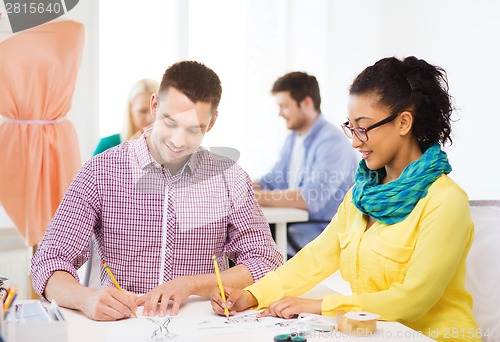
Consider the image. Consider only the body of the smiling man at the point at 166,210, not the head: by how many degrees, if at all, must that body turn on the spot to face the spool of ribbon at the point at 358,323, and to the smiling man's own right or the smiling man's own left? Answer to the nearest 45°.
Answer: approximately 45° to the smiling man's own left

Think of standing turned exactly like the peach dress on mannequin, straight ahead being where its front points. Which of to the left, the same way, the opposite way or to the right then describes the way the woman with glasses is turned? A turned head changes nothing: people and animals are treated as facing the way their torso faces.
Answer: to the right

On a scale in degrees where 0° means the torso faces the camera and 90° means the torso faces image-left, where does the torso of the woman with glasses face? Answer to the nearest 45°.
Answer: approximately 45°

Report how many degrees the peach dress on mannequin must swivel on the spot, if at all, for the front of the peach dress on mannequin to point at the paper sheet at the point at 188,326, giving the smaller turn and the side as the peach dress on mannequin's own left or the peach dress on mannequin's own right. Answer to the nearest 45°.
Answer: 0° — it already faces it

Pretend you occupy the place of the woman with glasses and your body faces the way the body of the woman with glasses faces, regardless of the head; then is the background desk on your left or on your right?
on your right

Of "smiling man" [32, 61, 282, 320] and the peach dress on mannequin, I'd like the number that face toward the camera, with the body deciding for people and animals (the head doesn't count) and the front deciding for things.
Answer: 2

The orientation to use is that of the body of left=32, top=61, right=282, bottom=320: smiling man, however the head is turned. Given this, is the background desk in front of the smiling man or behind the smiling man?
behind

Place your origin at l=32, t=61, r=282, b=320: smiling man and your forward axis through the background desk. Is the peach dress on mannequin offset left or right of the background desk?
left
